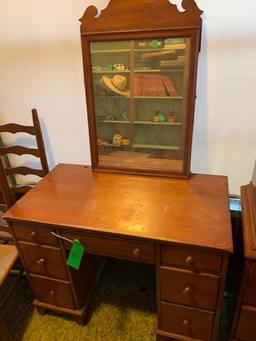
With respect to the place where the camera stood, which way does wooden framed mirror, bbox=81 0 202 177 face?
facing the viewer
